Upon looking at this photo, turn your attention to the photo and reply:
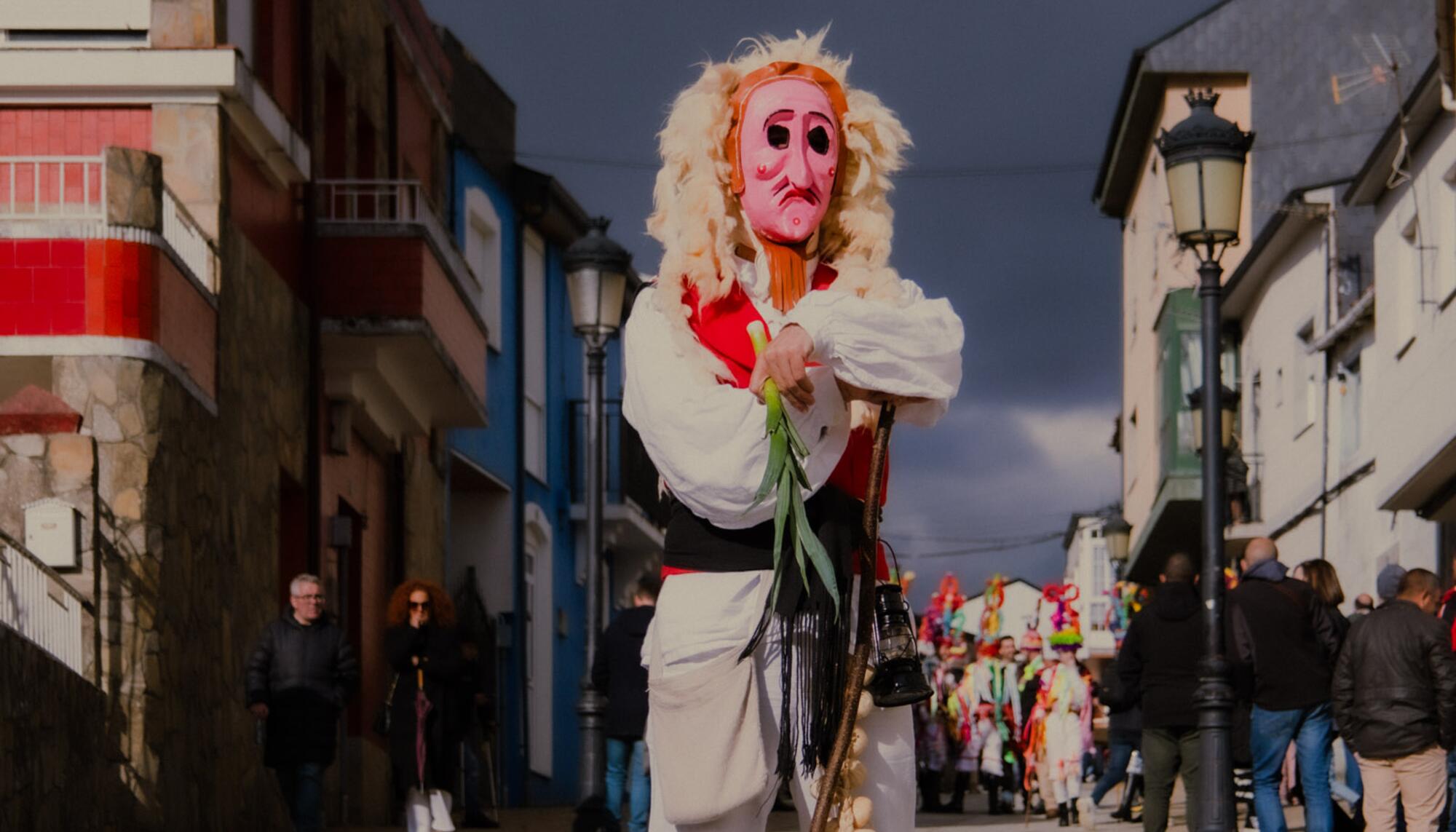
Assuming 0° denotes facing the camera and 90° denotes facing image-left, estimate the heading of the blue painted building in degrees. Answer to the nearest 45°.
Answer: approximately 270°

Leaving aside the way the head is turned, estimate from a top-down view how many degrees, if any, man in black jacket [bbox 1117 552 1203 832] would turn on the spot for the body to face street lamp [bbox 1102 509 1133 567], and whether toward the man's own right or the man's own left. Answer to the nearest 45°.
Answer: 0° — they already face it

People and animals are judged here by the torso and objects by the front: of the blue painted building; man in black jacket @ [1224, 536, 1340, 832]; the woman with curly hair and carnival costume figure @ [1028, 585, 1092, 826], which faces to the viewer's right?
the blue painted building

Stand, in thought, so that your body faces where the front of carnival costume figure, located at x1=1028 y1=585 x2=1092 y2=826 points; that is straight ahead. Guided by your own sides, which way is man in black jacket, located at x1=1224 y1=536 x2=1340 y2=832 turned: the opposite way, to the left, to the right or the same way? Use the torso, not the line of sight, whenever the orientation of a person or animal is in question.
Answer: the opposite way

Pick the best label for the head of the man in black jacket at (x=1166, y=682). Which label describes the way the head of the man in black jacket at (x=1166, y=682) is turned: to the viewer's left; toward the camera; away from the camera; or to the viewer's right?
away from the camera

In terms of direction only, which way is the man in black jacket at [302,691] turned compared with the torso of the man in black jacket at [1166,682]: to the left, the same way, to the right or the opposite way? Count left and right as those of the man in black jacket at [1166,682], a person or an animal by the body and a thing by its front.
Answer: the opposite way

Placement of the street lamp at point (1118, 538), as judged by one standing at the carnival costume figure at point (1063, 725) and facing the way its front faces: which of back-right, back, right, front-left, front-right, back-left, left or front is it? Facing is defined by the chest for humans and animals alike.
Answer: back

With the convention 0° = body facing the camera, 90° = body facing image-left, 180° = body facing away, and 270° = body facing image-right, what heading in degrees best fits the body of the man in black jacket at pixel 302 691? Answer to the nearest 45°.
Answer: approximately 0°

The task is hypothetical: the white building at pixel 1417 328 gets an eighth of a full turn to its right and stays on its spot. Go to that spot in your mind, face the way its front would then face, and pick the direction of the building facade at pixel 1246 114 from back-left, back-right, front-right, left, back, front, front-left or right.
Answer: front-right

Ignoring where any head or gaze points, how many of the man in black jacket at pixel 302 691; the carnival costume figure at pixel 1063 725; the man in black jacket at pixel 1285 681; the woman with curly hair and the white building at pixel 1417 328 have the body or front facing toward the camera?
3

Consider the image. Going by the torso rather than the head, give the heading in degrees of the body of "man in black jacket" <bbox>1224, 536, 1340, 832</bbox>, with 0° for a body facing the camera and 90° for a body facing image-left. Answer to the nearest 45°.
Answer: approximately 180°
